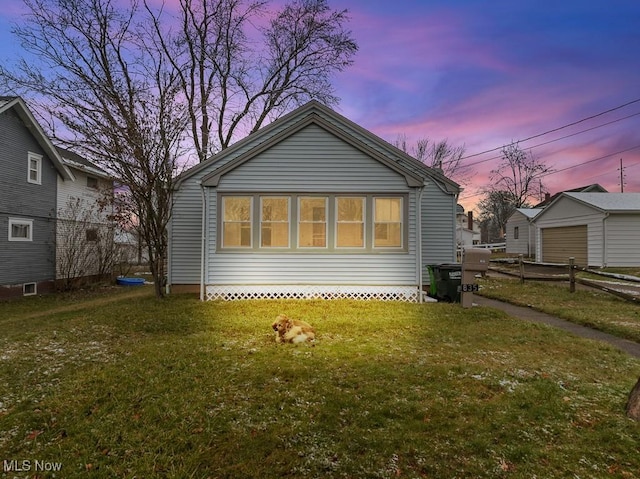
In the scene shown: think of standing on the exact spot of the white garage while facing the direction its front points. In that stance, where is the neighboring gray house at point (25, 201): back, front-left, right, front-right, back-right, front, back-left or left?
front

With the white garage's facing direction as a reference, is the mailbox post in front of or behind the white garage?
in front

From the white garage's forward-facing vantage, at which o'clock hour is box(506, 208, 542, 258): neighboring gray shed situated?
The neighboring gray shed is roughly at 4 o'clock from the white garage.

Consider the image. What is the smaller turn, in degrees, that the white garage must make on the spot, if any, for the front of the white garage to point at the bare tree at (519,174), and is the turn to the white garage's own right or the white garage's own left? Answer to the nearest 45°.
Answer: approximately 135° to the white garage's own right

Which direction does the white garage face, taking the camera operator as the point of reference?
facing the viewer and to the left of the viewer

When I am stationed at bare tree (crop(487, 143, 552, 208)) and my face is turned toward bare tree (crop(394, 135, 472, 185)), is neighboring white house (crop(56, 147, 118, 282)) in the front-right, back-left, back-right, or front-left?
front-left

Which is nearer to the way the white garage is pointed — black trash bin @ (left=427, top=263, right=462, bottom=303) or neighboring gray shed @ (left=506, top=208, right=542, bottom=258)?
the black trash bin

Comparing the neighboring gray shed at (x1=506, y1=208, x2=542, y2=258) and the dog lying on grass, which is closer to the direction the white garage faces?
the dog lying on grass

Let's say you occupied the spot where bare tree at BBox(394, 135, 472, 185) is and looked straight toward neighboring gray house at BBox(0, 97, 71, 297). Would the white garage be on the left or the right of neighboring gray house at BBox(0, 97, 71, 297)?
left

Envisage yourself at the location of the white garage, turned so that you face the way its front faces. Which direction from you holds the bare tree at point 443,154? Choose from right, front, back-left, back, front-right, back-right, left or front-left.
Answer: right

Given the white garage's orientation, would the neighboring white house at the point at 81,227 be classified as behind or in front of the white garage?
in front
